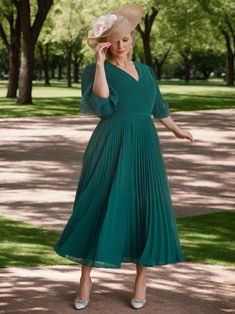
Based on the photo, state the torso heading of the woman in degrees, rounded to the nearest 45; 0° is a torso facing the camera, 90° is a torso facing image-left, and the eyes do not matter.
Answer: approximately 0°

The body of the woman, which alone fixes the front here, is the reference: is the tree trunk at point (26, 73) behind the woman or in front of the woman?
behind

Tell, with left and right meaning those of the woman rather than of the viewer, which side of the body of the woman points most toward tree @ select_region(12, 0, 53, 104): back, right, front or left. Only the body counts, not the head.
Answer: back

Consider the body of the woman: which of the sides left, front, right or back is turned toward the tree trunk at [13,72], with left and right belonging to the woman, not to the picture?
back

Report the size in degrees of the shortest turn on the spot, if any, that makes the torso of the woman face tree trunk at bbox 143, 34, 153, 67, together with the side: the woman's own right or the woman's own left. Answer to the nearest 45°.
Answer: approximately 180°
